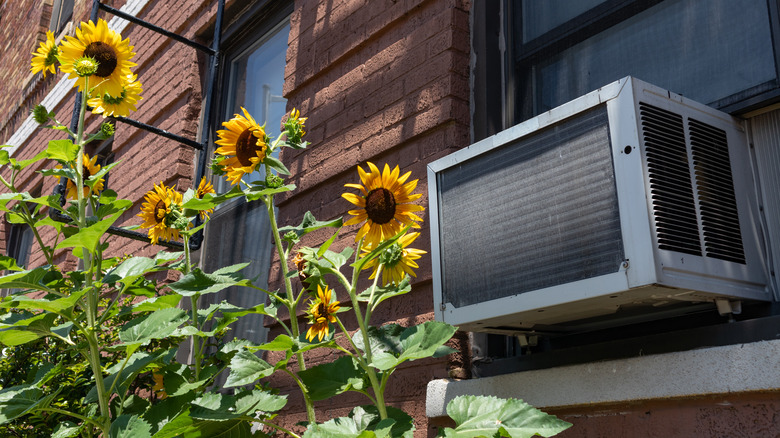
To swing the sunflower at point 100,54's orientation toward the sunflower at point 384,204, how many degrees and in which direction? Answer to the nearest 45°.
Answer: approximately 45° to its left

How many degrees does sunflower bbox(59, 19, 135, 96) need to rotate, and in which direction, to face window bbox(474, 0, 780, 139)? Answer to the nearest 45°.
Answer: approximately 45° to its left

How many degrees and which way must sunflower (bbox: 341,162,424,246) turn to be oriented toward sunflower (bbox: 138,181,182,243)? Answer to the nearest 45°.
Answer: approximately 135° to its right

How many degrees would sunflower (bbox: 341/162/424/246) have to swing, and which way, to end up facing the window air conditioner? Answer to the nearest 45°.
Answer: approximately 90° to its left

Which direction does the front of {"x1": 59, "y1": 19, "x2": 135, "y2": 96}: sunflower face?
toward the camera
